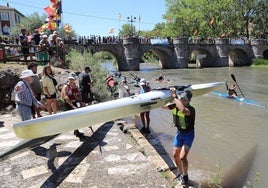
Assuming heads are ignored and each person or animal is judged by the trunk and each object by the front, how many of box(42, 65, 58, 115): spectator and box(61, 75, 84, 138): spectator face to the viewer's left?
0

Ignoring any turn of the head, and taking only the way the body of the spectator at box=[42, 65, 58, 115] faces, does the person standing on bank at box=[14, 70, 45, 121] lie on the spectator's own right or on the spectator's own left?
on the spectator's own right

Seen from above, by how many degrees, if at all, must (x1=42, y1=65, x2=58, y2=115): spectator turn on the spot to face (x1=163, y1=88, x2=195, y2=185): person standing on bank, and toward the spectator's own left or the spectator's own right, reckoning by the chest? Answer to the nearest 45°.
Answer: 0° — they already face them

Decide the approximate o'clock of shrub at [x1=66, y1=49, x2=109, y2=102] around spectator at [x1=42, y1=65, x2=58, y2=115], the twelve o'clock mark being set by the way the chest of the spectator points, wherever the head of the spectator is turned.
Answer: The shrub is roughly at 8 o'clock from the spectator.

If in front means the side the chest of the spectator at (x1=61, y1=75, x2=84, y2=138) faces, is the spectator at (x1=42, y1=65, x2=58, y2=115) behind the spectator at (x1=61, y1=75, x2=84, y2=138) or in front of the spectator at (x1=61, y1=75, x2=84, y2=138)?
behind

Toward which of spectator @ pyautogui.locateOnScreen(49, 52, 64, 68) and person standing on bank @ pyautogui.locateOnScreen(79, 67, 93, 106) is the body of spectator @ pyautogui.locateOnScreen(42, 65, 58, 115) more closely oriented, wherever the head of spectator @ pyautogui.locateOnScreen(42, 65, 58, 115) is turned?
the person standing on bank

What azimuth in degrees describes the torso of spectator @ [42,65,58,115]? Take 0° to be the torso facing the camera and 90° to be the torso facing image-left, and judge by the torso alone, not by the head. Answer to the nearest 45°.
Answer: approximately 315°

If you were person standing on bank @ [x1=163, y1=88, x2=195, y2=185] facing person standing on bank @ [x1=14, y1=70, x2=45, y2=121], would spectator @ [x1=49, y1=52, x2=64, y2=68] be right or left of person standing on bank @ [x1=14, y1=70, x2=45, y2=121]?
right

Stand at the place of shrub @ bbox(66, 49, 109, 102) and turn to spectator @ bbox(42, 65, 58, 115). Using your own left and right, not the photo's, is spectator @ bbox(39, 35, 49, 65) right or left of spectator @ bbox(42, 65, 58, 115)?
right
